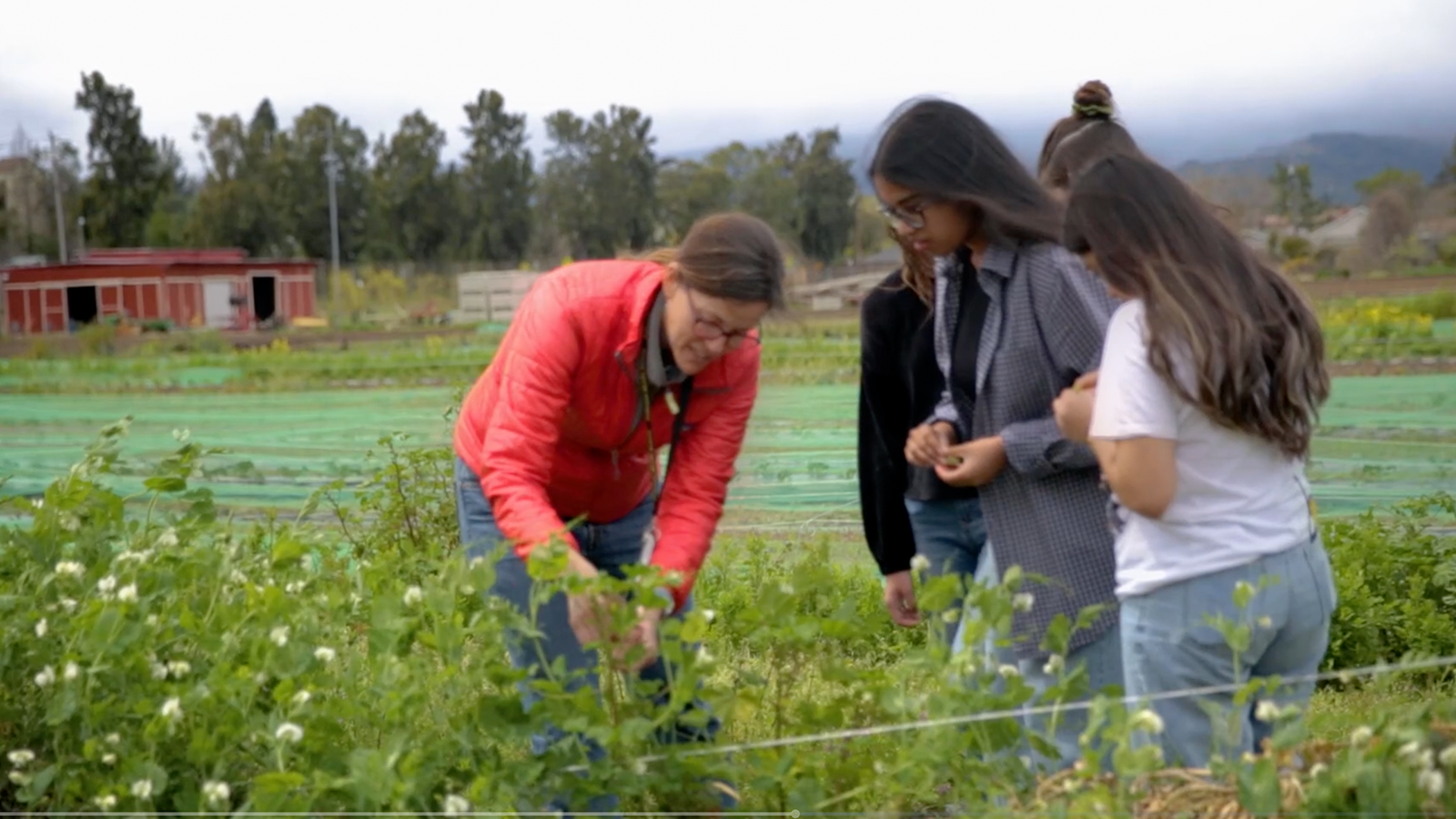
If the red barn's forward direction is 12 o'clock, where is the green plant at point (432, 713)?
The green plant is roughly at 12 o'clock from the red barn.

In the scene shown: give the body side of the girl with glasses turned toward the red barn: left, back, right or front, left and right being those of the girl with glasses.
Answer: right

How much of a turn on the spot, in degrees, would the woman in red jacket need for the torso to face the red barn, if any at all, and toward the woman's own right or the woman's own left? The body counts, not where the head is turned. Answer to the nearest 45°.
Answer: approximately 135° to the woman's own left

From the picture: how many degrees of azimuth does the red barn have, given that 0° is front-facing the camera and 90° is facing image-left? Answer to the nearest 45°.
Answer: approximately 0°

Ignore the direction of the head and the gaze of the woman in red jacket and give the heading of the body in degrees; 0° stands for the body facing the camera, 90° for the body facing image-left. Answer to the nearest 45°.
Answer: approximately 315°

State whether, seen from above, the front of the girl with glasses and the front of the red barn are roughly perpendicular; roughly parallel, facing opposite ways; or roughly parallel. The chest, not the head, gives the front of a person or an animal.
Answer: roughly perpendicular

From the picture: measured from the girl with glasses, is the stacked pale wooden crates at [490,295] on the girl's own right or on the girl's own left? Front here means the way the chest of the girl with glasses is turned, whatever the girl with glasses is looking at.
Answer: on the girl's own right

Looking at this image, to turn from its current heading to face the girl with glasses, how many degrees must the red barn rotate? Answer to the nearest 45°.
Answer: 0° — it already faces them
